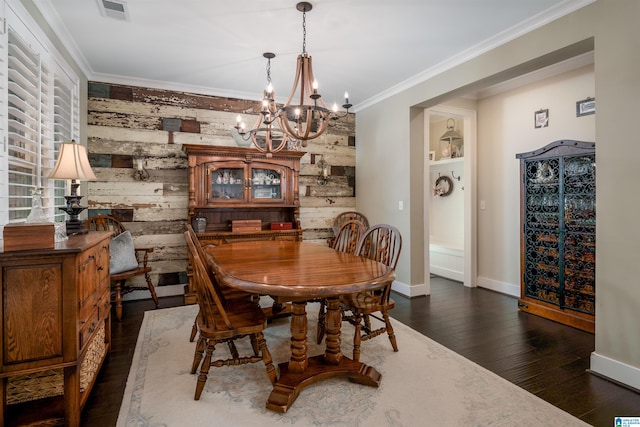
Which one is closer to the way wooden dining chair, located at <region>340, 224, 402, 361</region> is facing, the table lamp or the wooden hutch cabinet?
the table lamp

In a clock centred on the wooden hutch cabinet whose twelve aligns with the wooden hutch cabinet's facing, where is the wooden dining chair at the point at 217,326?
The wooden dining chair is roughly at 12 o'clock from the wooden hutch cabinet.

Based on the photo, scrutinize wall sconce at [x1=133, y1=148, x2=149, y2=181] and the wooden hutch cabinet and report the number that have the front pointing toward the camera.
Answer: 2

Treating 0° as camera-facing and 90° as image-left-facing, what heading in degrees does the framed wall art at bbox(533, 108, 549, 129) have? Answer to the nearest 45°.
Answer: approximately 45°

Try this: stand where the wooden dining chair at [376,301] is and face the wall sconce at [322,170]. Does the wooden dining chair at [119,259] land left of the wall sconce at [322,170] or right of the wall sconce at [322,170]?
left
